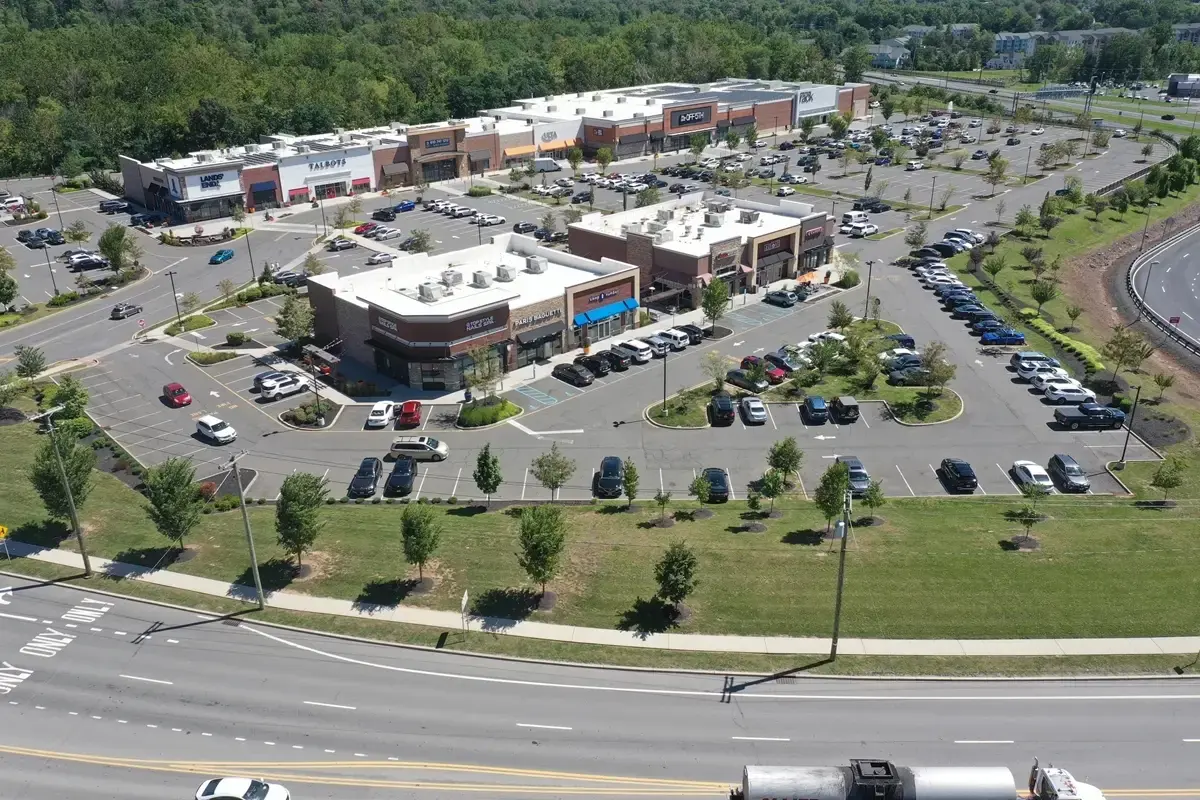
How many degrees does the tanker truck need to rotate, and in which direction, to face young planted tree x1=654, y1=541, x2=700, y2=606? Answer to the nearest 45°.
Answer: approximately 135° to its left

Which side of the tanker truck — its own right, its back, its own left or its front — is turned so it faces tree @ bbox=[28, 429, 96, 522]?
back

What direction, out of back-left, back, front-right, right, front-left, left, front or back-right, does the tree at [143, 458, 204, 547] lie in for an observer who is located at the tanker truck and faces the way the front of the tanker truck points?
back

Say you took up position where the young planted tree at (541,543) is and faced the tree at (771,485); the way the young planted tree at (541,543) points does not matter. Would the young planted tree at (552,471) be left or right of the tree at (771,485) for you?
left

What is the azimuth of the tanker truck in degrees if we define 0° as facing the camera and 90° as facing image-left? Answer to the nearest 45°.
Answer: approximately 270°

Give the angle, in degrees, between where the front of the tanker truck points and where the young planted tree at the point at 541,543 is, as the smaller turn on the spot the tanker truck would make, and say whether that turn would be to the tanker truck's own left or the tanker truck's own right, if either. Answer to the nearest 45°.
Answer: approximately 135° to the tanker truck's own left

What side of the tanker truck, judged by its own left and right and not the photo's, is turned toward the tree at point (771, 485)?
left

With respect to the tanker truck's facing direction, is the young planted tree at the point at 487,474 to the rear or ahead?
to the rear

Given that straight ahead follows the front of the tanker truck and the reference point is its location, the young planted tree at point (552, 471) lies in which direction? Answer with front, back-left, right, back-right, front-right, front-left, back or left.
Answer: back-left
